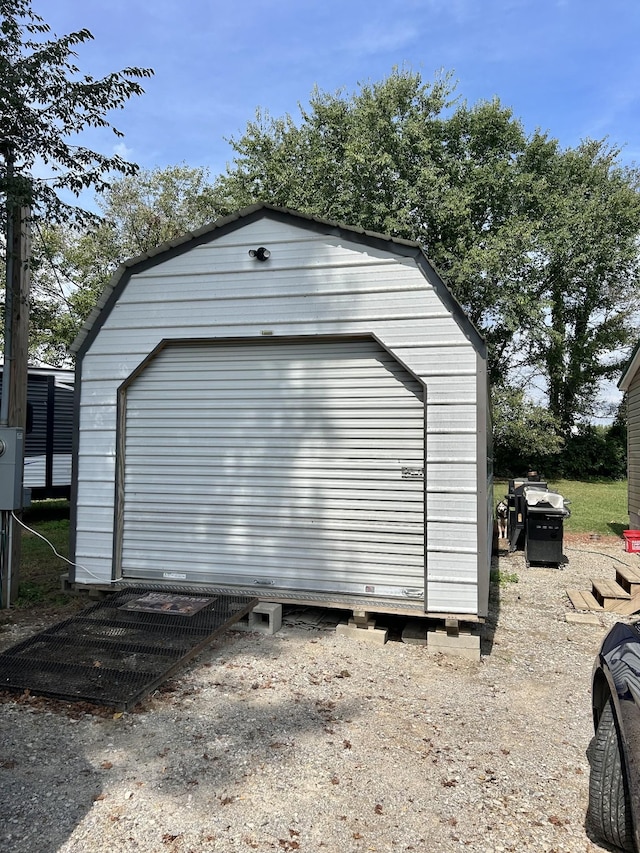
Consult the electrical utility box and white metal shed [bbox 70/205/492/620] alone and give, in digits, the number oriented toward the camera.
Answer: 2

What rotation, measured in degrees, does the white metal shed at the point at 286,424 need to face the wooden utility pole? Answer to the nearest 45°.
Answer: approximately 90° to its right

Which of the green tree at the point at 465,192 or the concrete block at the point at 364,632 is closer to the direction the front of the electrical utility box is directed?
the concrete block

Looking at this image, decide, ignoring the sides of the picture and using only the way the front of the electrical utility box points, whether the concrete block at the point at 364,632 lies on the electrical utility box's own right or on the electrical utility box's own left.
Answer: on the electrical utility box's own left

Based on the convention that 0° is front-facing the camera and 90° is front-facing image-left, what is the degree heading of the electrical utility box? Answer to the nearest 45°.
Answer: approximately 0°

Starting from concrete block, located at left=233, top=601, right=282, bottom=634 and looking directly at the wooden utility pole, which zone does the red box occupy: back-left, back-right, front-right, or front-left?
back-right

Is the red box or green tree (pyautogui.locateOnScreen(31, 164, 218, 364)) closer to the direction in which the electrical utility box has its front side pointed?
the red box

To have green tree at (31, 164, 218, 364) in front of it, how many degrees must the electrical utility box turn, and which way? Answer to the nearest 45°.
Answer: approximately 180°

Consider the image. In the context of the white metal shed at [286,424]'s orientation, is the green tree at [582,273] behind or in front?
behind
